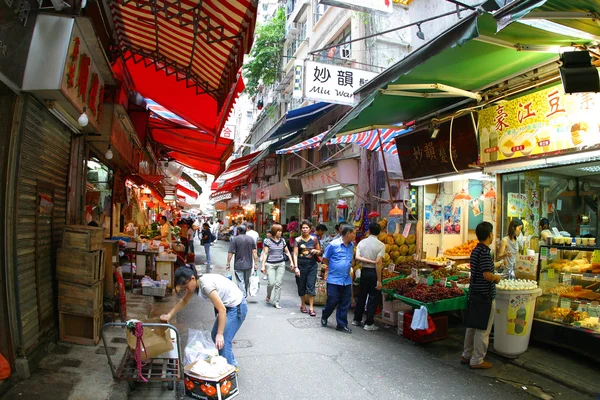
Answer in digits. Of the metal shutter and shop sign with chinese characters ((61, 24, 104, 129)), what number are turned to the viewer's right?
2

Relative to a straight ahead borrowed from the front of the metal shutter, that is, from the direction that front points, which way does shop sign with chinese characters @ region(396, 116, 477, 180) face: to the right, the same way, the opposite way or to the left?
the opposite way

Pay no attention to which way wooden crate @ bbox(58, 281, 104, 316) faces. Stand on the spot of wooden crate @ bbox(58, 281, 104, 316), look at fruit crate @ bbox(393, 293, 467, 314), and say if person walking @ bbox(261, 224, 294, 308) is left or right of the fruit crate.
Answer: left

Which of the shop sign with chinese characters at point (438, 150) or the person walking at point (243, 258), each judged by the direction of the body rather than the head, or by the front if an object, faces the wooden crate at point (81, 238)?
the shop sign with chinese characters

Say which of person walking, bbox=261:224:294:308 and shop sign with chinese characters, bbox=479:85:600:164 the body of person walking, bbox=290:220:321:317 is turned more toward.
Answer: the shop sign with chinese characters

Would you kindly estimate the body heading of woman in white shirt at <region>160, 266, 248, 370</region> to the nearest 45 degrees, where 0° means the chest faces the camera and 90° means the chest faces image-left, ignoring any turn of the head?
approximately 90°
